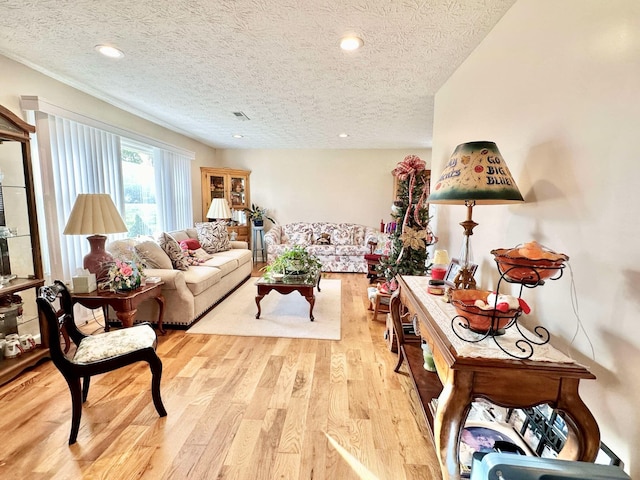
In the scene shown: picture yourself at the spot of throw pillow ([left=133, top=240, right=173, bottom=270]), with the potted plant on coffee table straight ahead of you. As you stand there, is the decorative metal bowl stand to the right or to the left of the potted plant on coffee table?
right

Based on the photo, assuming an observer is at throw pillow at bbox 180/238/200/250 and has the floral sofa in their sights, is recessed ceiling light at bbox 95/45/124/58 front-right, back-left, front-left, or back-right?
back-right

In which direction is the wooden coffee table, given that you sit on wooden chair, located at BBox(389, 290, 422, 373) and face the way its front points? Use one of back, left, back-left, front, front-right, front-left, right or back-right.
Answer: back-left

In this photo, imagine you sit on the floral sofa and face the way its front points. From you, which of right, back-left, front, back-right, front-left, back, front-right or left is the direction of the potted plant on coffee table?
front

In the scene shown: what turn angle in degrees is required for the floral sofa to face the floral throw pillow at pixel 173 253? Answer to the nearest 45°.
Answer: approximately 45° to its right

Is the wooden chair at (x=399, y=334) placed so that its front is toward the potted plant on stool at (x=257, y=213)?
no

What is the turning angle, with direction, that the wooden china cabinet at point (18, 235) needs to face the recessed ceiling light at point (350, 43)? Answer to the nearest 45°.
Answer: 0° — it already faces it

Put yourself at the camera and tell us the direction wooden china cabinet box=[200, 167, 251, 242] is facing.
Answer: facing the viewer and to the right of the viewer

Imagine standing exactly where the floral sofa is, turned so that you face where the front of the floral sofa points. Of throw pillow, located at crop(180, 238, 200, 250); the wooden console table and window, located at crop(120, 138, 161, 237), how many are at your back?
0

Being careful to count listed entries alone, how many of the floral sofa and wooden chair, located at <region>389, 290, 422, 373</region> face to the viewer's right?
1

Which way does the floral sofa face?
toward the camera
